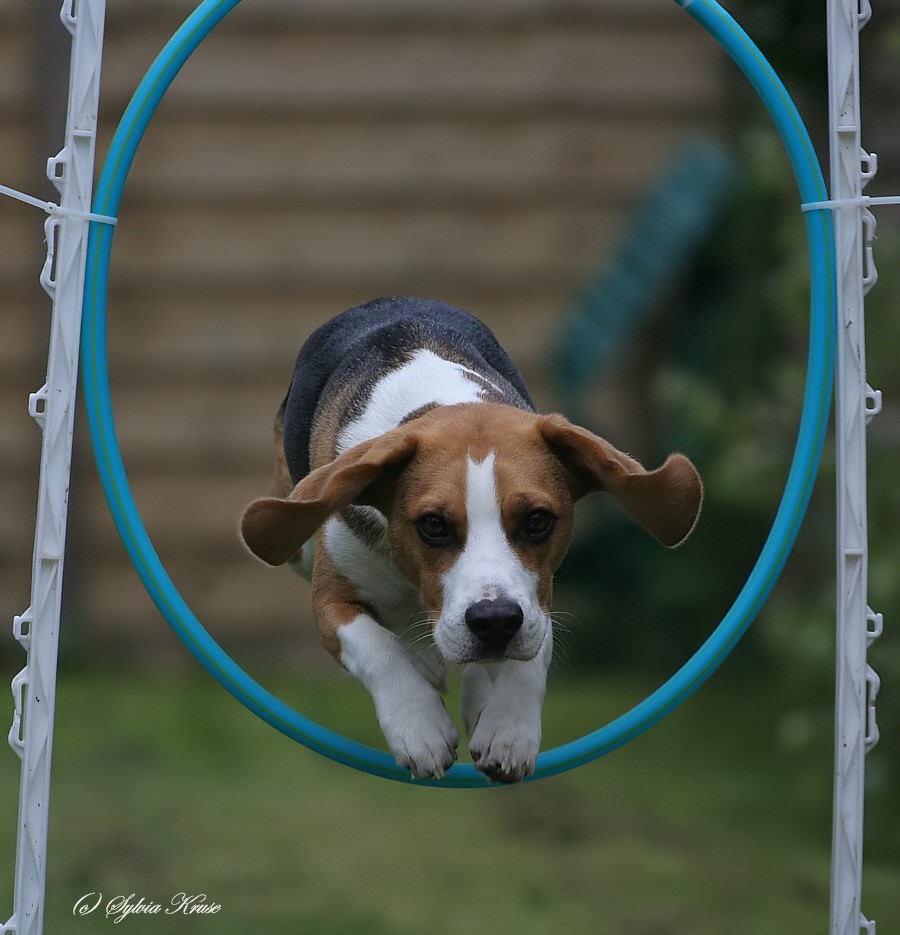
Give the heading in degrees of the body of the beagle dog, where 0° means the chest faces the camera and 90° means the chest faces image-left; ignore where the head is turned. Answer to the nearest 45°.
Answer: approximately 0°

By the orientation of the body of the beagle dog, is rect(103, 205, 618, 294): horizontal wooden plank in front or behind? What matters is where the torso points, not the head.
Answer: behind

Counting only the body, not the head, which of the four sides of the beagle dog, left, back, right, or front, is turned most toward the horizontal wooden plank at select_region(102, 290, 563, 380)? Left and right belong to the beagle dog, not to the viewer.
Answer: back

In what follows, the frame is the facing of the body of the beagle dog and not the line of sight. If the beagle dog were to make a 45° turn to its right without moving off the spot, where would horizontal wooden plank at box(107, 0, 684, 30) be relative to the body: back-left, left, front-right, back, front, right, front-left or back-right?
back-right

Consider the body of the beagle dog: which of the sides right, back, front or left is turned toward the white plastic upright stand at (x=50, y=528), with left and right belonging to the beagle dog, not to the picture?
right

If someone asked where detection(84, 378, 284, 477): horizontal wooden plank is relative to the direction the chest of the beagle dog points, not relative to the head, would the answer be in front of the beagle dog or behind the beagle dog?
behind

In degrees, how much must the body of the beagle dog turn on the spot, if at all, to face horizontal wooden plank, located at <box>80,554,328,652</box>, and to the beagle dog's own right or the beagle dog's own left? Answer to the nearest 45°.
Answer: approximately 180°

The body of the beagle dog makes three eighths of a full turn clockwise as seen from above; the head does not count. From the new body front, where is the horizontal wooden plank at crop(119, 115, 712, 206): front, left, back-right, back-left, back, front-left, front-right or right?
front-right

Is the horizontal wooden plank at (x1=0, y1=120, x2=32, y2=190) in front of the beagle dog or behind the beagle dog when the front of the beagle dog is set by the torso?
behind

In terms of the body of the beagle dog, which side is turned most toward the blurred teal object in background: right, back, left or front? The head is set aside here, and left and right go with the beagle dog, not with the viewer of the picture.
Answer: back
